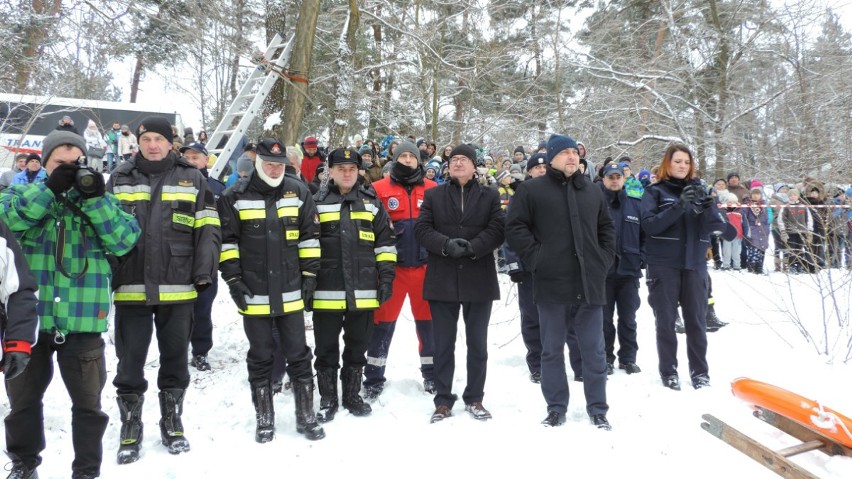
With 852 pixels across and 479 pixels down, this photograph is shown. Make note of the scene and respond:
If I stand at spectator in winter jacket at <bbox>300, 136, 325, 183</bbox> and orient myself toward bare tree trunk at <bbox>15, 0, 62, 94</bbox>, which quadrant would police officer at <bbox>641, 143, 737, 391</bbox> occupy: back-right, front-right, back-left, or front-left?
back-left

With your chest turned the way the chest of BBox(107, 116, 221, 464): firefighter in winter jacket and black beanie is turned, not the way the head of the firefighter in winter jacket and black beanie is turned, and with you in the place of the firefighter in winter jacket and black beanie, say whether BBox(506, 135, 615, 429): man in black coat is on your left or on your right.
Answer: on your left

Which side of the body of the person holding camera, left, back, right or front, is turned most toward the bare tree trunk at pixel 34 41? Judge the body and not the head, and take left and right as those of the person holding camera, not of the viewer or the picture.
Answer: back

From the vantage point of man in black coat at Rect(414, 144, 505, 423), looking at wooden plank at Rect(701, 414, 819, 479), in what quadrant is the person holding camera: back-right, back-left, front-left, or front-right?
back-right

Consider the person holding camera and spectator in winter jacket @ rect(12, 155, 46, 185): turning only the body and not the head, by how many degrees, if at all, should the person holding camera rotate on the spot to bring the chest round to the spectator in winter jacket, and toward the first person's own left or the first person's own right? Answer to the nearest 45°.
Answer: approximately 180°

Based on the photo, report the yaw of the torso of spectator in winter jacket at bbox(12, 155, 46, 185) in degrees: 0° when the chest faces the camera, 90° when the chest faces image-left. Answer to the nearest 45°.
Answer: approximately 0°

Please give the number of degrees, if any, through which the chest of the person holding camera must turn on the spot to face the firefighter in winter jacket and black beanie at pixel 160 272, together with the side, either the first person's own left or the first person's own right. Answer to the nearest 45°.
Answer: approximately 90° to the first person's own left
